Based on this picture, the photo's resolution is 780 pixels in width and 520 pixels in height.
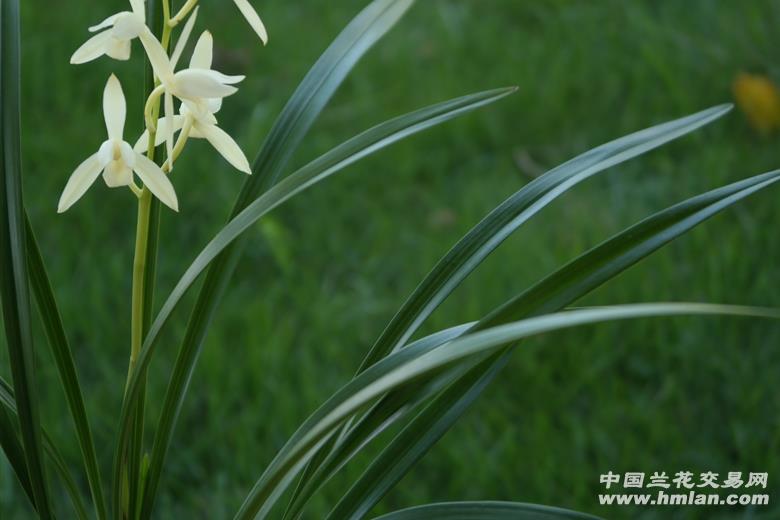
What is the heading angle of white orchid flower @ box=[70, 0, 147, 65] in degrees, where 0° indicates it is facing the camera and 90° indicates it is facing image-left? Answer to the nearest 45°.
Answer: approximately 90°

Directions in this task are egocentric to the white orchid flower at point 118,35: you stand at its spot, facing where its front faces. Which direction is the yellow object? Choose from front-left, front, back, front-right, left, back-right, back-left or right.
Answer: back-right
